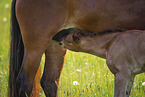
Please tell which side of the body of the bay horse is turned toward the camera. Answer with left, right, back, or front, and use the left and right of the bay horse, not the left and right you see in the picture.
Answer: right

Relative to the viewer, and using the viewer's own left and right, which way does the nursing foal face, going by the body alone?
facing to the left of the viewer

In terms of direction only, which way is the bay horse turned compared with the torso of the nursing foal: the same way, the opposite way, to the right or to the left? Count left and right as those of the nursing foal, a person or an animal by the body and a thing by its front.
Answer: the opposite way
